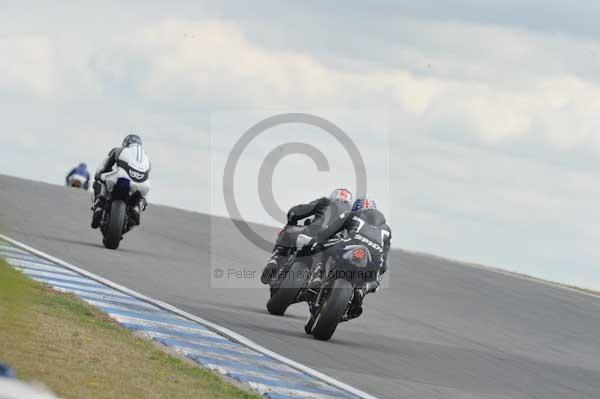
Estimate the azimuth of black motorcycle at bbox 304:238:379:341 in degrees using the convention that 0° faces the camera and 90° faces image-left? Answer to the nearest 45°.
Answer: approximately 180°

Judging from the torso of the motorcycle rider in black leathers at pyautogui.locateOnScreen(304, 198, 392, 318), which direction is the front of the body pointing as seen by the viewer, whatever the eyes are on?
away from the camera

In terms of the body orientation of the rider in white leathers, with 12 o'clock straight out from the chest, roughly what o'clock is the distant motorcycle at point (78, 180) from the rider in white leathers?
The distant motorcycle is roughly at 12 o'clock from the rider in white leathers.

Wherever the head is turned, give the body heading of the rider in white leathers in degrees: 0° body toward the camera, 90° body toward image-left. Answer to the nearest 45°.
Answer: approximately 180°
